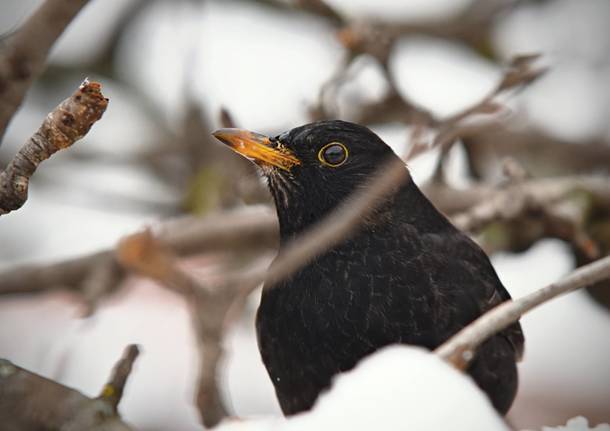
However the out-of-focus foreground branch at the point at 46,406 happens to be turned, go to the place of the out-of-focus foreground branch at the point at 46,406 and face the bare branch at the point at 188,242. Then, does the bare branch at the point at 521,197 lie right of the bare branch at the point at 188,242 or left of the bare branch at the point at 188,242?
right

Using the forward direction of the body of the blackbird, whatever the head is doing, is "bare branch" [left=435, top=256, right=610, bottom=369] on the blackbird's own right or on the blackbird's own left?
on the blackbird's own left

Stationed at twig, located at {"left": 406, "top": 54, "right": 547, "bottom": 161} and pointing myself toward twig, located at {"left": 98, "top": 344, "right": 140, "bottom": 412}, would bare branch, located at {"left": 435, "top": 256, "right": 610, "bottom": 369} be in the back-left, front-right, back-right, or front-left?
front-left

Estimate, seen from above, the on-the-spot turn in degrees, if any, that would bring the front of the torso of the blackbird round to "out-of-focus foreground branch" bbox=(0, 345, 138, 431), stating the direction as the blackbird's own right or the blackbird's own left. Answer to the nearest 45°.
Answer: approximately 45° to the blackbird's own left

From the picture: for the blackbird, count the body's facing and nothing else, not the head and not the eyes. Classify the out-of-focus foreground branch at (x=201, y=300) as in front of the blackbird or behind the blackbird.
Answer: in front

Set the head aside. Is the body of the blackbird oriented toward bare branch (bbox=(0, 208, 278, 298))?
no

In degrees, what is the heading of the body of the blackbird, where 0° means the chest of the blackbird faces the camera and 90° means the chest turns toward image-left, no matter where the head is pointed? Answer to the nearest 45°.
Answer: approximately 90°

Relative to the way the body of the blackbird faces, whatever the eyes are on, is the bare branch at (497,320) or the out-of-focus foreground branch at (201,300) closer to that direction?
the out-of-focus foreground branch
